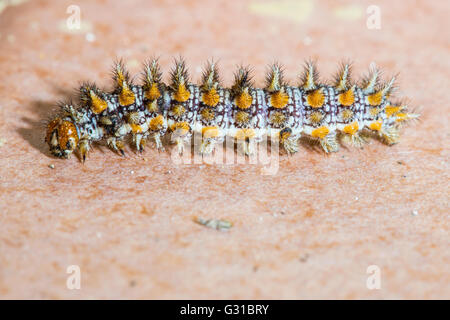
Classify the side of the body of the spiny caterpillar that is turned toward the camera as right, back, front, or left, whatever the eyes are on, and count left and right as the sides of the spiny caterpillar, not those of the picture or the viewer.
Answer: left

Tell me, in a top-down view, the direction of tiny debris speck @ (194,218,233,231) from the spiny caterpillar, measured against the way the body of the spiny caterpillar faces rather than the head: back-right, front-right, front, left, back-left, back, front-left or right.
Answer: left
